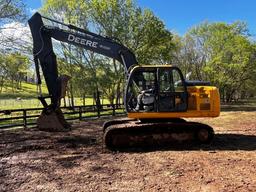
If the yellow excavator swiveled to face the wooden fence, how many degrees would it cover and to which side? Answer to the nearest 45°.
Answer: approximately 45° to its right

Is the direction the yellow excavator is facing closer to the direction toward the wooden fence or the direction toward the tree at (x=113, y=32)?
the wooden fence

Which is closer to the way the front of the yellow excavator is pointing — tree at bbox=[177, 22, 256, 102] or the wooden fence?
the wooden fence

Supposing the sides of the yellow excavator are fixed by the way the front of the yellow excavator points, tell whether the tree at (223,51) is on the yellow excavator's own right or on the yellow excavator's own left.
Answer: on the yellow excavator's own right

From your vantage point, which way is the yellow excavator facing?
to the viewer's left

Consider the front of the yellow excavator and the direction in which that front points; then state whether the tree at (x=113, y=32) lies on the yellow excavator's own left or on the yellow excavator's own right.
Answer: on the yellow excavator's own right
